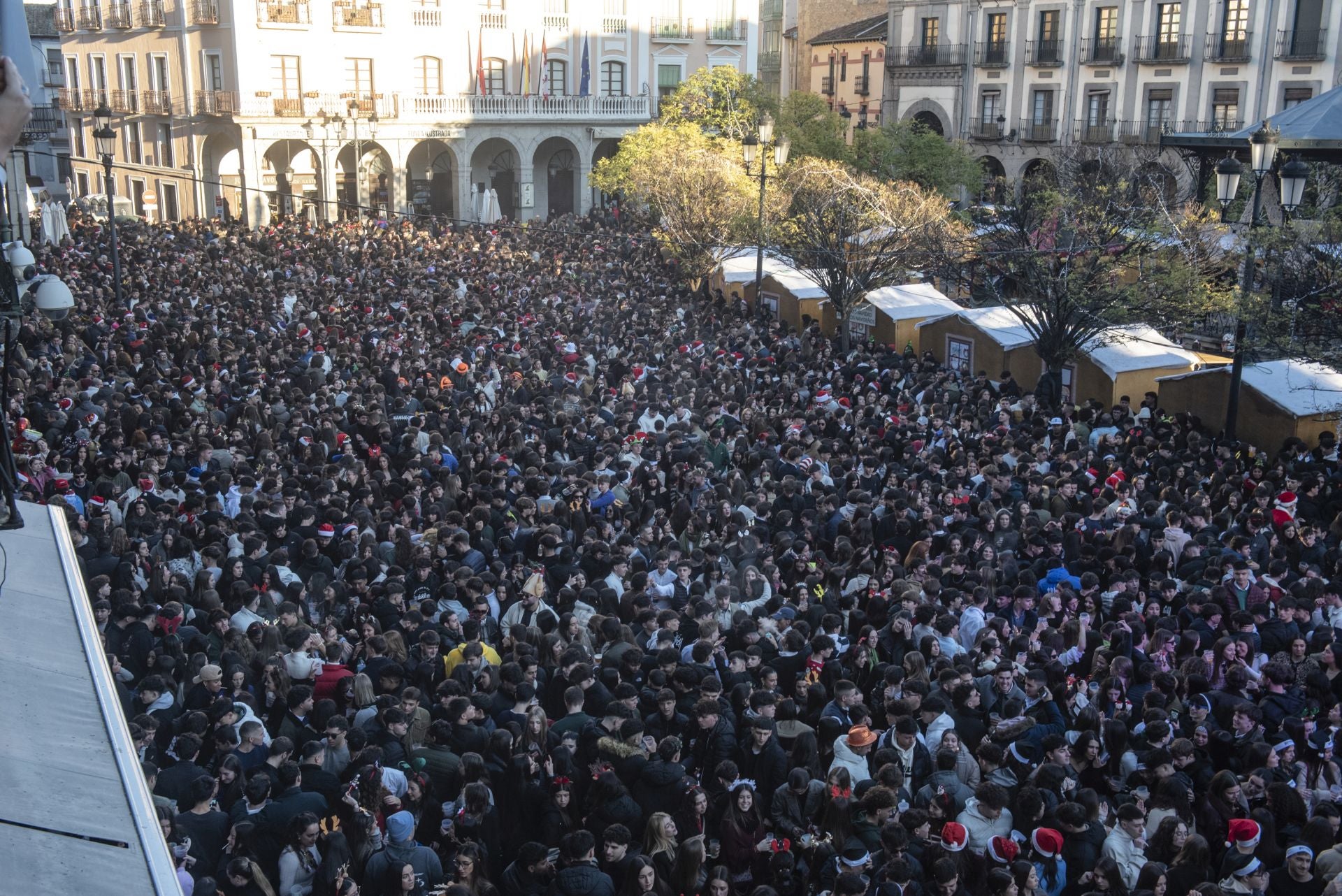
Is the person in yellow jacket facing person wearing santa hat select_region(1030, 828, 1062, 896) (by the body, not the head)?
no
